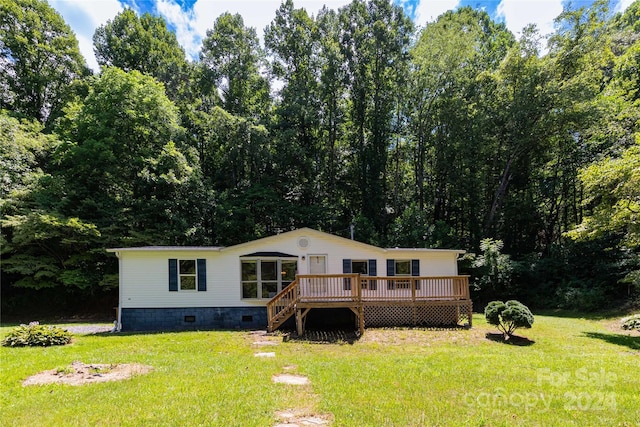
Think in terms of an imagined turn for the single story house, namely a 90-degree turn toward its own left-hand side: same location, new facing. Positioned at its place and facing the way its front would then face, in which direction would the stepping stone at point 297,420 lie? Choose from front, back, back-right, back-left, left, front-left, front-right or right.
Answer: right

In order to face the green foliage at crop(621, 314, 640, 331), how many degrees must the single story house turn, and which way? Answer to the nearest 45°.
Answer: approximately 90° to its left

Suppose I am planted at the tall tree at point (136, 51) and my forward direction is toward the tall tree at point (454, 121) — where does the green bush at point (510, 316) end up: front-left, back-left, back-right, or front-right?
front-right

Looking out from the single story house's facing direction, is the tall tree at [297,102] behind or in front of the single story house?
behind

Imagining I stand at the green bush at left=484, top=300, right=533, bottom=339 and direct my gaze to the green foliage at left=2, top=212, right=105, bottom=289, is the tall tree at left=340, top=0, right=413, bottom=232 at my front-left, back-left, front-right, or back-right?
front-right

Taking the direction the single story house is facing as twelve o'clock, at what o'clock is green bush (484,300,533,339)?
The green bush is roughly at 10 o'clock from the single story house.

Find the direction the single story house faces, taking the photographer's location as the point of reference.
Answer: facing the viewer

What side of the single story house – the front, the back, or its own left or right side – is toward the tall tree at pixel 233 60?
back

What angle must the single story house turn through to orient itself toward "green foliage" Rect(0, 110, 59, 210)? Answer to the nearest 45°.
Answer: approximately 135° to its right

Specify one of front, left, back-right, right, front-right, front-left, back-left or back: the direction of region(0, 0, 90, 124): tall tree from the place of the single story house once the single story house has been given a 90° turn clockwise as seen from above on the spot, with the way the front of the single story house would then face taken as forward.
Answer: front-right
